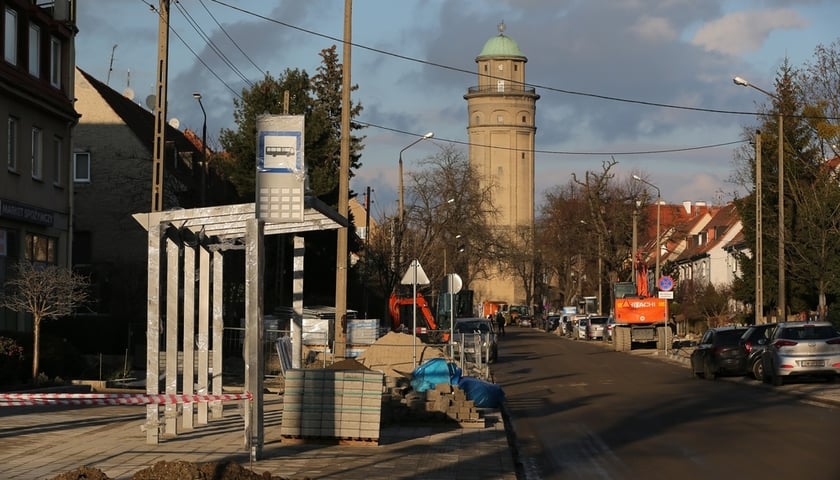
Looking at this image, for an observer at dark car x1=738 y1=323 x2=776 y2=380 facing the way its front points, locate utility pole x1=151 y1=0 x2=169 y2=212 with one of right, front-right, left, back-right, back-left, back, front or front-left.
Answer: left

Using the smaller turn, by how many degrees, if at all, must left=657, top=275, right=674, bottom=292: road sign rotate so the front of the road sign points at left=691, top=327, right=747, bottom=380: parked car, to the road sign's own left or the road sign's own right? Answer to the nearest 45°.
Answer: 0° — it already faces it

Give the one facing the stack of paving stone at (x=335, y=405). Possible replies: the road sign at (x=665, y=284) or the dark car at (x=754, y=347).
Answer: the road sign

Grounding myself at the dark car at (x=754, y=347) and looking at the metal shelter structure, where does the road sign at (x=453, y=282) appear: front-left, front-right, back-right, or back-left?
front-right

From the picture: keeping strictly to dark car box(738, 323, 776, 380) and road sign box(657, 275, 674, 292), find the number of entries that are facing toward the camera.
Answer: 1

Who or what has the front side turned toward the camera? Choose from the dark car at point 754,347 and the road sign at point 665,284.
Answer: the road sign

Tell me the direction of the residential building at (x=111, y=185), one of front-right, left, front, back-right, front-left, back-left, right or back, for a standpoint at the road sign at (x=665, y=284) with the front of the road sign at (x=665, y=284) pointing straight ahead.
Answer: right

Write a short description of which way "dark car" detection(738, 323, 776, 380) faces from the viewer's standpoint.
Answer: facing away from the viewer and to the right of the viewer

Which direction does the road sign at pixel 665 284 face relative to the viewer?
toward the camera

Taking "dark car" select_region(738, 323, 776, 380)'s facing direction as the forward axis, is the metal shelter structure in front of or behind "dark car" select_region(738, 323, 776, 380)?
behind

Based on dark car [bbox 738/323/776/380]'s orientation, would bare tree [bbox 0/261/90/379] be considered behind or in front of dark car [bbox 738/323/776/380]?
behind

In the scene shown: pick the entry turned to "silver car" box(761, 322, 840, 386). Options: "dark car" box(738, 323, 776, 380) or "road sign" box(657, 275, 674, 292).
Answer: the road sign
